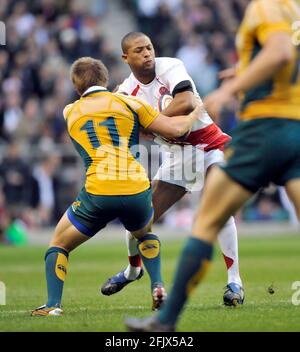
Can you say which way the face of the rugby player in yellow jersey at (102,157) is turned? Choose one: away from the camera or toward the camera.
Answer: away from the camera

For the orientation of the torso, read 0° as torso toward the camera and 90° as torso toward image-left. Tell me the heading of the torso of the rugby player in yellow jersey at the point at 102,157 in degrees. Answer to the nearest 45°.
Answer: approximately 180°

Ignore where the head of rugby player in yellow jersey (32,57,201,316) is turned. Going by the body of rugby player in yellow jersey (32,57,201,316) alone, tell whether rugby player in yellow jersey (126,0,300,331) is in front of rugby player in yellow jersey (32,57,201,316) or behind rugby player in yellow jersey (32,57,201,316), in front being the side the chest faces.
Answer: behind

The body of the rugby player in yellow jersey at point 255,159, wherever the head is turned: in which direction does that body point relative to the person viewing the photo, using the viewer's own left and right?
facing away from the viewer and to the left of the viewer

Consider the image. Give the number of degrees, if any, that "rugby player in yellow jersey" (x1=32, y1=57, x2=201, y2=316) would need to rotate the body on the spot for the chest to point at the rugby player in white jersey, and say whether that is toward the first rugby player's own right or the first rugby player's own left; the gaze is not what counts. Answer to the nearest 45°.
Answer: approximately 45° to the first rugby player's own right

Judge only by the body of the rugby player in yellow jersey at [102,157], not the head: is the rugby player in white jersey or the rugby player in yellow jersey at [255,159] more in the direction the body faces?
the rugby player in white jersey

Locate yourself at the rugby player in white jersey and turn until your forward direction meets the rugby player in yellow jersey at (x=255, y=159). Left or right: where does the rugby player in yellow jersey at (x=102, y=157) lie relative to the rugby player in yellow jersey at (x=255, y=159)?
right

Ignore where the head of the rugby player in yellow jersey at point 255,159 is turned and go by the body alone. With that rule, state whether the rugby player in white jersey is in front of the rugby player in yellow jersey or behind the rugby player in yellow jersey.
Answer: in front

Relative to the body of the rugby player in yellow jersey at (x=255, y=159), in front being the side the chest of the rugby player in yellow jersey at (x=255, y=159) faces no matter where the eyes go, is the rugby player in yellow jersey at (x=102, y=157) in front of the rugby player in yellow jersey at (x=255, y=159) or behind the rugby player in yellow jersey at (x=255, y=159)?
in front
